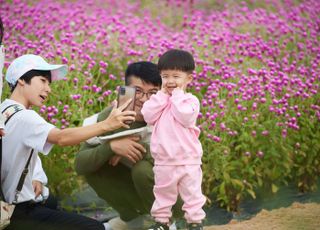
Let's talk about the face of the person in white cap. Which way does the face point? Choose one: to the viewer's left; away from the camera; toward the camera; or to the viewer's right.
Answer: to the viewer's right

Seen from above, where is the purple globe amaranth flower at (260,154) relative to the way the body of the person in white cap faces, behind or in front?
in front

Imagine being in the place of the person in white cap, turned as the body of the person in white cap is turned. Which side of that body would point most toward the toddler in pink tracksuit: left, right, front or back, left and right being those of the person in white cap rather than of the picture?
front

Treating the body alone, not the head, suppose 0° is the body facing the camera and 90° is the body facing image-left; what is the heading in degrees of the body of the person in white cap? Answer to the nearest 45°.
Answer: approximately 270°

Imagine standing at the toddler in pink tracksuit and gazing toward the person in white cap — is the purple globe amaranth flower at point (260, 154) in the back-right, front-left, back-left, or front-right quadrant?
back-right
